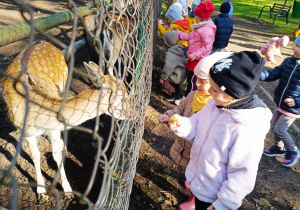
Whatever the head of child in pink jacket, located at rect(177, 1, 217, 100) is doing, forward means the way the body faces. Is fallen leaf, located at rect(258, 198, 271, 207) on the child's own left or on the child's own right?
on the child's own left

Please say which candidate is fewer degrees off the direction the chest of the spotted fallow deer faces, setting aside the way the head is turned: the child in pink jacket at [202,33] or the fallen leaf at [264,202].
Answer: the fallen leaf

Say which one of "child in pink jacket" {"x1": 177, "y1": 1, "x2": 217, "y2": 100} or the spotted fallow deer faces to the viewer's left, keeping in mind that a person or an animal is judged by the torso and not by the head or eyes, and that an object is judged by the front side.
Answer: the child in pink jacket

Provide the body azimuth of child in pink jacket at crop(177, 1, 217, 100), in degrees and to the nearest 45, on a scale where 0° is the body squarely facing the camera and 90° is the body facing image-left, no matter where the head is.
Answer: approximately 90°

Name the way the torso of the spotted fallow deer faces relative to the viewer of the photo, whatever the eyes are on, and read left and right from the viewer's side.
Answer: facing the viewer and to the right of the viewer

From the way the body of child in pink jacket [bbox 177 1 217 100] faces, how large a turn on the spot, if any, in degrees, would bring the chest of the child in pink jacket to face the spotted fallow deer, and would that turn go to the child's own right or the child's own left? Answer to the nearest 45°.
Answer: approximately 45° to the child's own left

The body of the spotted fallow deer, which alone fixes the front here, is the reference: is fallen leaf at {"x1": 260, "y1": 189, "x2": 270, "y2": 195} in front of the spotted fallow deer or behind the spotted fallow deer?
in front

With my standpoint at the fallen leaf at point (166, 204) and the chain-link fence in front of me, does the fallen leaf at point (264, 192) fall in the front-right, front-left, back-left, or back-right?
back-right

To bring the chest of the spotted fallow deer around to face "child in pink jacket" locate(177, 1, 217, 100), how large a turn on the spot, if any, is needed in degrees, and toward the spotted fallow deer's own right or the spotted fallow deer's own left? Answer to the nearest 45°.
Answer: approximately 90° to the spotted fallow deer's own left

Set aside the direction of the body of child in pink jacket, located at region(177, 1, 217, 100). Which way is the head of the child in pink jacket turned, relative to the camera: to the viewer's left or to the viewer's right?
to the viewer's left

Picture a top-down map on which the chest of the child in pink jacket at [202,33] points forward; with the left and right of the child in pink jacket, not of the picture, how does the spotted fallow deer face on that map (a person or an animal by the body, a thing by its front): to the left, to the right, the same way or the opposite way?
the opposite way

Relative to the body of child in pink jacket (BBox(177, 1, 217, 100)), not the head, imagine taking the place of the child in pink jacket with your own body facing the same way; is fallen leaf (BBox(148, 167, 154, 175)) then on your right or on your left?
on your left

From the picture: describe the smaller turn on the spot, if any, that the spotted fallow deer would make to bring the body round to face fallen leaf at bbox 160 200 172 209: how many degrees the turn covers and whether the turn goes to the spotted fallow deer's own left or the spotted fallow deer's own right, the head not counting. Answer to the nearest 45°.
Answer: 0° — it already faces it

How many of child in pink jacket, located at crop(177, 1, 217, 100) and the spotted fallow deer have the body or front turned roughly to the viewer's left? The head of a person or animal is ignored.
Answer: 1
